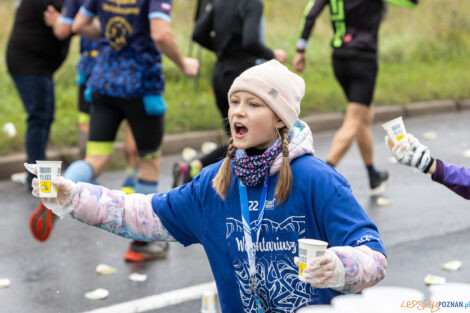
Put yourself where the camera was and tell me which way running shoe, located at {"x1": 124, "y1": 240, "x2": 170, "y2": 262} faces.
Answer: facing to the right of the viewer

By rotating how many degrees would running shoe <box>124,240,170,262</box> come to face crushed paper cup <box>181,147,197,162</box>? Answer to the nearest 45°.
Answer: approximately 90° to its left

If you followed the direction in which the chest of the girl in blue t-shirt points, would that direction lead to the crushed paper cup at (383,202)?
no

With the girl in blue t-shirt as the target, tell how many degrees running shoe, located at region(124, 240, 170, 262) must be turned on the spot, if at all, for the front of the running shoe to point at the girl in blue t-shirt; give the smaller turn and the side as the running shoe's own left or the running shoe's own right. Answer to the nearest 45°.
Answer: approximately 90° to the running shoe's own right

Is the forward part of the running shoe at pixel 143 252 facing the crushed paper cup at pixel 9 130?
no

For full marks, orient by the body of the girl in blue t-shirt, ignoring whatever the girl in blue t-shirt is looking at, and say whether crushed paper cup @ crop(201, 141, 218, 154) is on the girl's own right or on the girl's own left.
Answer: on the girl's own right

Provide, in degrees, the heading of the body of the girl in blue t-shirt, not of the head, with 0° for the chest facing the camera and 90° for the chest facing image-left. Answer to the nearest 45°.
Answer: approximately 45°

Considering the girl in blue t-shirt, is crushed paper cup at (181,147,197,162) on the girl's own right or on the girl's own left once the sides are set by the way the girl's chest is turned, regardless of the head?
on the girl's own right

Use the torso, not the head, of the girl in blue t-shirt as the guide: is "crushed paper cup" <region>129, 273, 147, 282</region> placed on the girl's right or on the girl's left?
on the girl's right

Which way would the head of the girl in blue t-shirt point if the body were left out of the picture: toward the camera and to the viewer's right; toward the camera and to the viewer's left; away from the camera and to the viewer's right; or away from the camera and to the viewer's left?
toward the camera and to the viewer's left

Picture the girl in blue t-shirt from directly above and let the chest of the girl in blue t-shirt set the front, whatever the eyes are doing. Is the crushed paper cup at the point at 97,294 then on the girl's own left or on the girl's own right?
on the girl's own right

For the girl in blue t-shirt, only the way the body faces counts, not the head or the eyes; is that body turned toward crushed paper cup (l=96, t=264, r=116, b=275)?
no

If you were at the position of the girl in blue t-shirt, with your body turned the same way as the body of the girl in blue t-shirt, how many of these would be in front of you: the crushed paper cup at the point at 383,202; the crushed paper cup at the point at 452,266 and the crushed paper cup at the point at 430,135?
0
